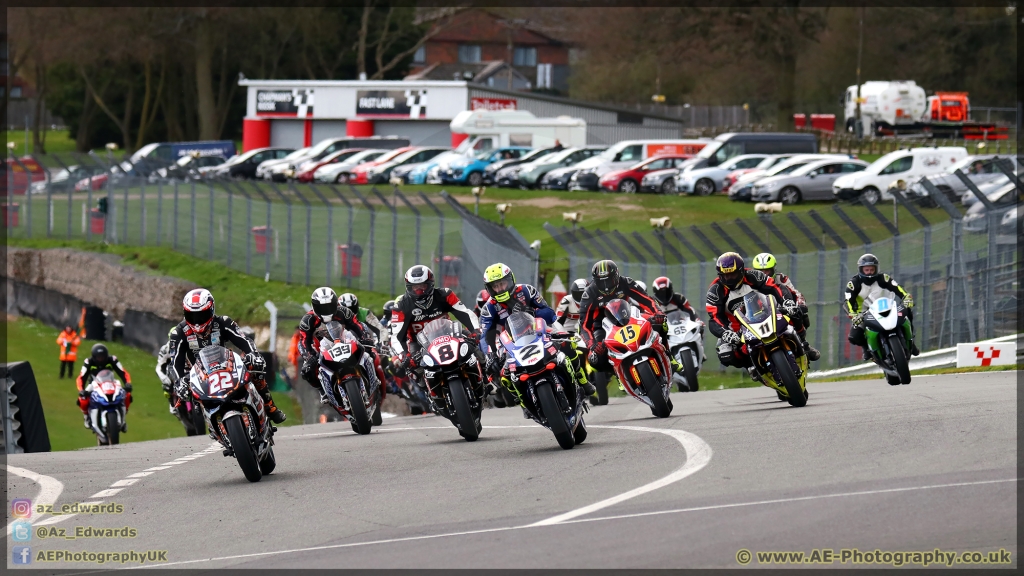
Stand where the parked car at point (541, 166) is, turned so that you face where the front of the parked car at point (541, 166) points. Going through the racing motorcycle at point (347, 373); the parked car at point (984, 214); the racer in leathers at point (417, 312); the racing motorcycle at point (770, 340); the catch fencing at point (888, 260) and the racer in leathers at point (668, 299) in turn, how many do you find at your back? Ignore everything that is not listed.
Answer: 0

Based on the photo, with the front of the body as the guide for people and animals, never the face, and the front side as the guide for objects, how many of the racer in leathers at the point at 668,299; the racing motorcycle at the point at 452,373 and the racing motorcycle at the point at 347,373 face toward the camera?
3

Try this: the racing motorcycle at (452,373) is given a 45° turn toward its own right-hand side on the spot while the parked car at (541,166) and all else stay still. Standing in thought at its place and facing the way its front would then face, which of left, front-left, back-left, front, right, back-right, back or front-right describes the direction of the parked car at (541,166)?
back-right

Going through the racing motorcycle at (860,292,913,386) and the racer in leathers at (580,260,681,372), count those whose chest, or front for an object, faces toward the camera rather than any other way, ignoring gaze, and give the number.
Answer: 2

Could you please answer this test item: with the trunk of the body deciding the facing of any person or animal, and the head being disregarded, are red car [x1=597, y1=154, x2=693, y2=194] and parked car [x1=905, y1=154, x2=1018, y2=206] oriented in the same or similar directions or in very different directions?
same or similar directions

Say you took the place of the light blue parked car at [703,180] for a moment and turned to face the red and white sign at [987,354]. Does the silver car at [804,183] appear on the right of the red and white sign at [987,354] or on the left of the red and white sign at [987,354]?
left

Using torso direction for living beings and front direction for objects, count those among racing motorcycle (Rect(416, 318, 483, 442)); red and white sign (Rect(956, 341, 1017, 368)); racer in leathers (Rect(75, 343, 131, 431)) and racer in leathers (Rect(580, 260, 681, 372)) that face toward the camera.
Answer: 4

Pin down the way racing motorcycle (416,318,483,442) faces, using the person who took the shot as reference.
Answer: facing the viewer

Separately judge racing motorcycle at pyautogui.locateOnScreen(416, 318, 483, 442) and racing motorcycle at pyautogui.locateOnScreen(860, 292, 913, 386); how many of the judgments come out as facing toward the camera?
2

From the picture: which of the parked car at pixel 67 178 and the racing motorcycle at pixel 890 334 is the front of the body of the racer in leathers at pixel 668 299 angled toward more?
the racing motorcycle

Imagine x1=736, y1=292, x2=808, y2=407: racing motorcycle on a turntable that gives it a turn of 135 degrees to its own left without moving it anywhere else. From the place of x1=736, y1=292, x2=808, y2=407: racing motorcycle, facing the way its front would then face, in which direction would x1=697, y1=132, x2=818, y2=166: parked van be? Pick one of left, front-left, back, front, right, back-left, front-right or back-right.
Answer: front-left

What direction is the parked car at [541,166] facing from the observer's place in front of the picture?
facing the viewer and to the left of the viewer

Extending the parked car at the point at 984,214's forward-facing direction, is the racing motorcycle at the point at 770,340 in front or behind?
in front

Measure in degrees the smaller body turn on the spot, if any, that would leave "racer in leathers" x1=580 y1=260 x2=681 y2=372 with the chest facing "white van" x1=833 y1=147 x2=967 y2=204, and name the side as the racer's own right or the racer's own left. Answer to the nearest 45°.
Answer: approximately 180°

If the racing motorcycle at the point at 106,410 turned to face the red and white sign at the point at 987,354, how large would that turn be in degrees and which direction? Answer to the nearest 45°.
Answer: approximately 45° to its left

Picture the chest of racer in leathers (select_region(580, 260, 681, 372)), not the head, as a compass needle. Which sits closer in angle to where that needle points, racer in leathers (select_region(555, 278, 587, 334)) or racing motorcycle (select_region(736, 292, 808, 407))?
the racing motorcycle

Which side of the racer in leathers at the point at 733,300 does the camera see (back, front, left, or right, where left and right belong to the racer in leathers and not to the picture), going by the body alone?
front

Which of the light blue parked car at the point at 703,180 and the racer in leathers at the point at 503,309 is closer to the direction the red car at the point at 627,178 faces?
the racer in leathers
